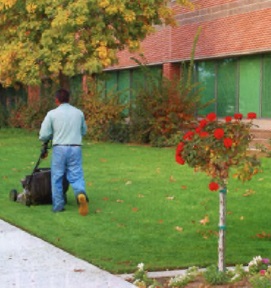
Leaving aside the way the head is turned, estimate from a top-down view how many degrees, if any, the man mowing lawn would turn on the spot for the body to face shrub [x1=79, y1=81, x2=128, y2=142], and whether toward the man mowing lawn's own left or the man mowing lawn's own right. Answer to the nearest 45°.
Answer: approximately 45° to the man mowing lawn's own right

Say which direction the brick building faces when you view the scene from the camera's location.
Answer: facing the viewer and to the left of the viewer

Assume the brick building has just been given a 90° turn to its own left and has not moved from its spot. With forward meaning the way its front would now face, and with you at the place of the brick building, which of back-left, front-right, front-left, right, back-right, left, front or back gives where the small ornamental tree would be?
front-right

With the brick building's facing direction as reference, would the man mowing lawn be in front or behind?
in front

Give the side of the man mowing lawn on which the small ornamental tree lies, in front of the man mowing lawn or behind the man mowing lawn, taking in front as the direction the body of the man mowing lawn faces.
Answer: behind

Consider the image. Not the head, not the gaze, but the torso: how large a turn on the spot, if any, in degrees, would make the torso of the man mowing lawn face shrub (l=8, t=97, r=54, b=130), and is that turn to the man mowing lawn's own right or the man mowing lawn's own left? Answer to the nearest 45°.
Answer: approximately 45° to the man mowing lawn's own right

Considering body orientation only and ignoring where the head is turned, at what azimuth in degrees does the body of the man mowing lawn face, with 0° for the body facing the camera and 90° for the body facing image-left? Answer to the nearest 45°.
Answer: approximately 135°

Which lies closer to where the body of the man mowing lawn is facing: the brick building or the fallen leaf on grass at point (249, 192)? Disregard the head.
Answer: the brick building

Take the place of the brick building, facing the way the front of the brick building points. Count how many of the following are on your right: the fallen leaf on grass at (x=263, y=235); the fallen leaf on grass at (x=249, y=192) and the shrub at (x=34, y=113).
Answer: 1

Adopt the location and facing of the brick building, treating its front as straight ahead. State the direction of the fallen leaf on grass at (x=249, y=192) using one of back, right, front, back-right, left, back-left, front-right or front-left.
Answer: front-left

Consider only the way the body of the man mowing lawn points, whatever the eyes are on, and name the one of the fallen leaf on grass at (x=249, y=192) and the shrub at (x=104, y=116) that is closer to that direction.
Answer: the shrub

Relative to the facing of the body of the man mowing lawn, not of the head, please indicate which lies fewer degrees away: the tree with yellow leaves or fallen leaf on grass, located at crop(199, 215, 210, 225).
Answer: the tree with yellow leaves

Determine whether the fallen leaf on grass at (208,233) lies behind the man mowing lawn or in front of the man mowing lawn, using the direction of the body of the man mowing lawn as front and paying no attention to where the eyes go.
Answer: behind

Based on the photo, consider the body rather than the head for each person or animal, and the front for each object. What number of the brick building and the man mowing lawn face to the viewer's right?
0

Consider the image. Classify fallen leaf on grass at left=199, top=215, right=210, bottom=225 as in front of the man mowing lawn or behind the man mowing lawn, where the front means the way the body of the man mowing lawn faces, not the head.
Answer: behind

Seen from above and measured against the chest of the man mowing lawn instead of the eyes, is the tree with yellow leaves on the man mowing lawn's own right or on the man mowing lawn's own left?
on the man mowing lawn's own right
